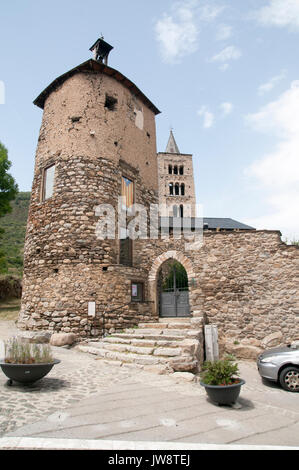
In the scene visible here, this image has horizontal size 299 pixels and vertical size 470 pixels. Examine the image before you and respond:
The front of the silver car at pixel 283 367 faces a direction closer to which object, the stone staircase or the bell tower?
the stone staircase

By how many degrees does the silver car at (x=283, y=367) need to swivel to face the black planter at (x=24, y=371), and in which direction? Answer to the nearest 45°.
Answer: approximately 45° to its left

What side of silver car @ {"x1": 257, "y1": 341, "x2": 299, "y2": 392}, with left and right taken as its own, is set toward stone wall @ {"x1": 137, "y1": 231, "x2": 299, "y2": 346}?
right

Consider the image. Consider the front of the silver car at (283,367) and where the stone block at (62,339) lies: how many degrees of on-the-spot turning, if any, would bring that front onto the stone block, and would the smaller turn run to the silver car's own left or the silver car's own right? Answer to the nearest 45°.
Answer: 0° — it already faces it

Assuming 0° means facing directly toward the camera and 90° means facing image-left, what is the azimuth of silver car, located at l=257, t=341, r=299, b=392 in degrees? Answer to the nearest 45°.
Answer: approximately 90°

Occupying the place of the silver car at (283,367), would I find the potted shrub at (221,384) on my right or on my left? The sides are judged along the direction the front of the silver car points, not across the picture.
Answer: on my left

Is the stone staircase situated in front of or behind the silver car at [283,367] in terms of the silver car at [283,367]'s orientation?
in front

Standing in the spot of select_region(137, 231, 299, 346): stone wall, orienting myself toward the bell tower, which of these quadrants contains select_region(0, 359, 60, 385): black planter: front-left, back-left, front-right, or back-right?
back-left

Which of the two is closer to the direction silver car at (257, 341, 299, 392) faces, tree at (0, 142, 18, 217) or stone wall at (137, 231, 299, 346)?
the tree

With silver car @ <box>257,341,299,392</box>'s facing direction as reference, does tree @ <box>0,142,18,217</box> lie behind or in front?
in front

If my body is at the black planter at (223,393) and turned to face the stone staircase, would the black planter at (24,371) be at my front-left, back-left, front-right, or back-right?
front-left

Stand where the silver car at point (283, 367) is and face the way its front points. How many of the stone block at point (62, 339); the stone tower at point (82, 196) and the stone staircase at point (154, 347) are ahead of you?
3

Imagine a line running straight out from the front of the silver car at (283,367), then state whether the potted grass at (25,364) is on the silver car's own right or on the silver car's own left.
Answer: on the silver car's own left
